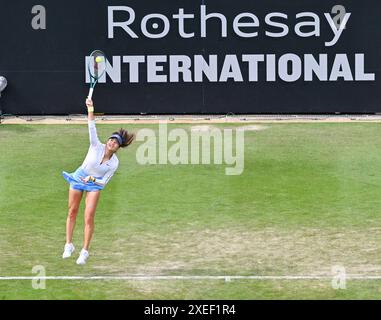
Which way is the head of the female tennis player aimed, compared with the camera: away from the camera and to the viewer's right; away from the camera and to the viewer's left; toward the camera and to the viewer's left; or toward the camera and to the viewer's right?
toward the camera and to the viewer's left

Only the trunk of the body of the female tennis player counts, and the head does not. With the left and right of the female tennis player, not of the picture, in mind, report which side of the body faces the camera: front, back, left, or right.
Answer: front
